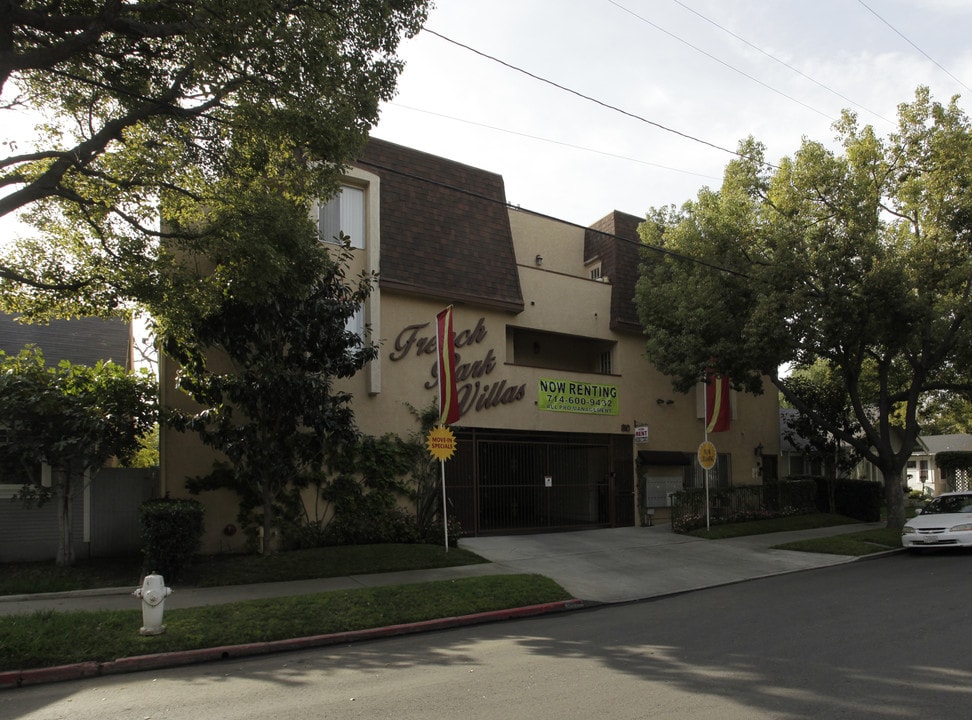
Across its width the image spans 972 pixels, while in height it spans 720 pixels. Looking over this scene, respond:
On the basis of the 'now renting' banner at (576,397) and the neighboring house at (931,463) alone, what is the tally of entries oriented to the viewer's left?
0

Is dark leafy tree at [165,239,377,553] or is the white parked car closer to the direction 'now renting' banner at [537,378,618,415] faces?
the white parked car

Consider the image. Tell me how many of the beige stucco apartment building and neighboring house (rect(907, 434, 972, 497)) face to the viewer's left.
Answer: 0

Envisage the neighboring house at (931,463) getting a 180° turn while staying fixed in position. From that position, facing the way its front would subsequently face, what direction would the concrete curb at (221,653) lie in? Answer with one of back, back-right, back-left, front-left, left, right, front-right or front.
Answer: back-left

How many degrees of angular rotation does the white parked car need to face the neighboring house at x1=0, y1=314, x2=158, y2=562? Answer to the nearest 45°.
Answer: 0° — it already faces it

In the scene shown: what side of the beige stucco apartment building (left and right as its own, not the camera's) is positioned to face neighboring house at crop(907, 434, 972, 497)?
left

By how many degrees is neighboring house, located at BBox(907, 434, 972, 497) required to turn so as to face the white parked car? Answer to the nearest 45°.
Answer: approximately 45° to its right

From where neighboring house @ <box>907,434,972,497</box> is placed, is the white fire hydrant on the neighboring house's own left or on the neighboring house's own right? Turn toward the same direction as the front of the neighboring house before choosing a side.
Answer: on the neighboring house's own right

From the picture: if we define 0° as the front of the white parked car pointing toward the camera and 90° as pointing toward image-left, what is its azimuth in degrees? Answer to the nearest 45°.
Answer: approximately 45°

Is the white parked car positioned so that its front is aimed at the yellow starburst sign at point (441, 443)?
yes

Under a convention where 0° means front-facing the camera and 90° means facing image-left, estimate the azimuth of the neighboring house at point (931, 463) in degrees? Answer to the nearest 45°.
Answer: approximately 315°
